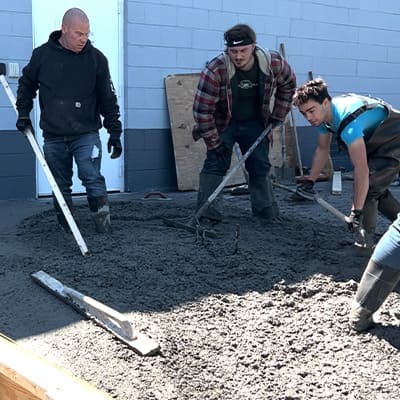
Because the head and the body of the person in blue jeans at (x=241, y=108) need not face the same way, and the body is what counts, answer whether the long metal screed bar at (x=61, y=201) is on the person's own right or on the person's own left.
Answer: on the person's own right

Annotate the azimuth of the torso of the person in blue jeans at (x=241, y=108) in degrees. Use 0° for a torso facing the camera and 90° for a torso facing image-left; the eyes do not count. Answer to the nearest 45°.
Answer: approximately 0°

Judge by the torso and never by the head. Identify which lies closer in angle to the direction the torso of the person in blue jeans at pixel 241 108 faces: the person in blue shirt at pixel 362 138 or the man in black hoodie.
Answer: the person in blue shirt

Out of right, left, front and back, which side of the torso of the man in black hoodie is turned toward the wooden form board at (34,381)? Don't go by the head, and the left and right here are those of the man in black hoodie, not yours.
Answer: front

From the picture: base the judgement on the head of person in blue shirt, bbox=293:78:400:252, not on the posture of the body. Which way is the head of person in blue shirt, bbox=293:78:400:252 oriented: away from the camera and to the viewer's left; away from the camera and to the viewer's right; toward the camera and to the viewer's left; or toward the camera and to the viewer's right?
toward the camera and to the viewer's left

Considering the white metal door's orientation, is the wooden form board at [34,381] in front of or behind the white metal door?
in front

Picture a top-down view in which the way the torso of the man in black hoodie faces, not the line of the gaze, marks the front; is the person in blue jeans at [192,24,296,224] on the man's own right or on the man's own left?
on the man's own left

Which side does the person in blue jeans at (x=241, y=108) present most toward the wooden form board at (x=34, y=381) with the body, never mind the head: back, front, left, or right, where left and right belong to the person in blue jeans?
front

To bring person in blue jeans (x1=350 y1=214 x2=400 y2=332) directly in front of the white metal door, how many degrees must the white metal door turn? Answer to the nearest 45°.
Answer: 0° — it already faces them
